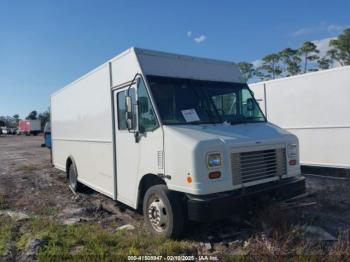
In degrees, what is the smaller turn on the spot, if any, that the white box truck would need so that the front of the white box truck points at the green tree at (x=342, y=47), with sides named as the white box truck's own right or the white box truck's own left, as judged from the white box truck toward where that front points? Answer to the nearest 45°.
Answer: approximately 90° to the white box truck's own left

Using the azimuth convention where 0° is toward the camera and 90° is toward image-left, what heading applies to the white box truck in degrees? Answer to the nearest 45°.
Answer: approximately 315°

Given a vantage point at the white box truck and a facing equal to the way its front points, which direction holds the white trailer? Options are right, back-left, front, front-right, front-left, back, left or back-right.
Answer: left
